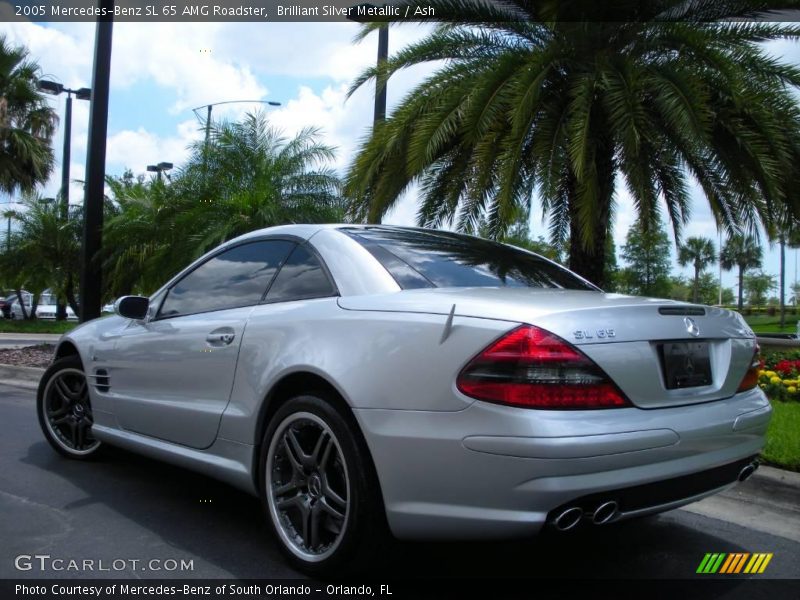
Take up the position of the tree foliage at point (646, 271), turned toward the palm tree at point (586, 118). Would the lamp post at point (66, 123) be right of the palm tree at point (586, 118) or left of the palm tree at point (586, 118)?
right

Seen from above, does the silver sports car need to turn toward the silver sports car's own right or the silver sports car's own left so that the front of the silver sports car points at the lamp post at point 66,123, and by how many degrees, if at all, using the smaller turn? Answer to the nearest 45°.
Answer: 0° — it already faces it

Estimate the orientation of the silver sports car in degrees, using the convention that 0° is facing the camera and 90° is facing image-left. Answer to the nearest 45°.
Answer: approximately 135°

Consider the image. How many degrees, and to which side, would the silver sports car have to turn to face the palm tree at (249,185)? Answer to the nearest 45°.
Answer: approximately 45° to its right

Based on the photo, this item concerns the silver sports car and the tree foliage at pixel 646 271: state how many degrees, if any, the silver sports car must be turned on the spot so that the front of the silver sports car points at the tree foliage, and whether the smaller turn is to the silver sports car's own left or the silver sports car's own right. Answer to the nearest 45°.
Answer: approximately 45° to the silver sports car's own right

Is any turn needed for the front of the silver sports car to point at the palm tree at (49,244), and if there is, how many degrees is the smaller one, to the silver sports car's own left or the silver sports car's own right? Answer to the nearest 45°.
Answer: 0° — it already faces it

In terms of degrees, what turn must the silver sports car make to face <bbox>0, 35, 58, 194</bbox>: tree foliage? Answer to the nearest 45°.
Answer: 0° — it already faces it
